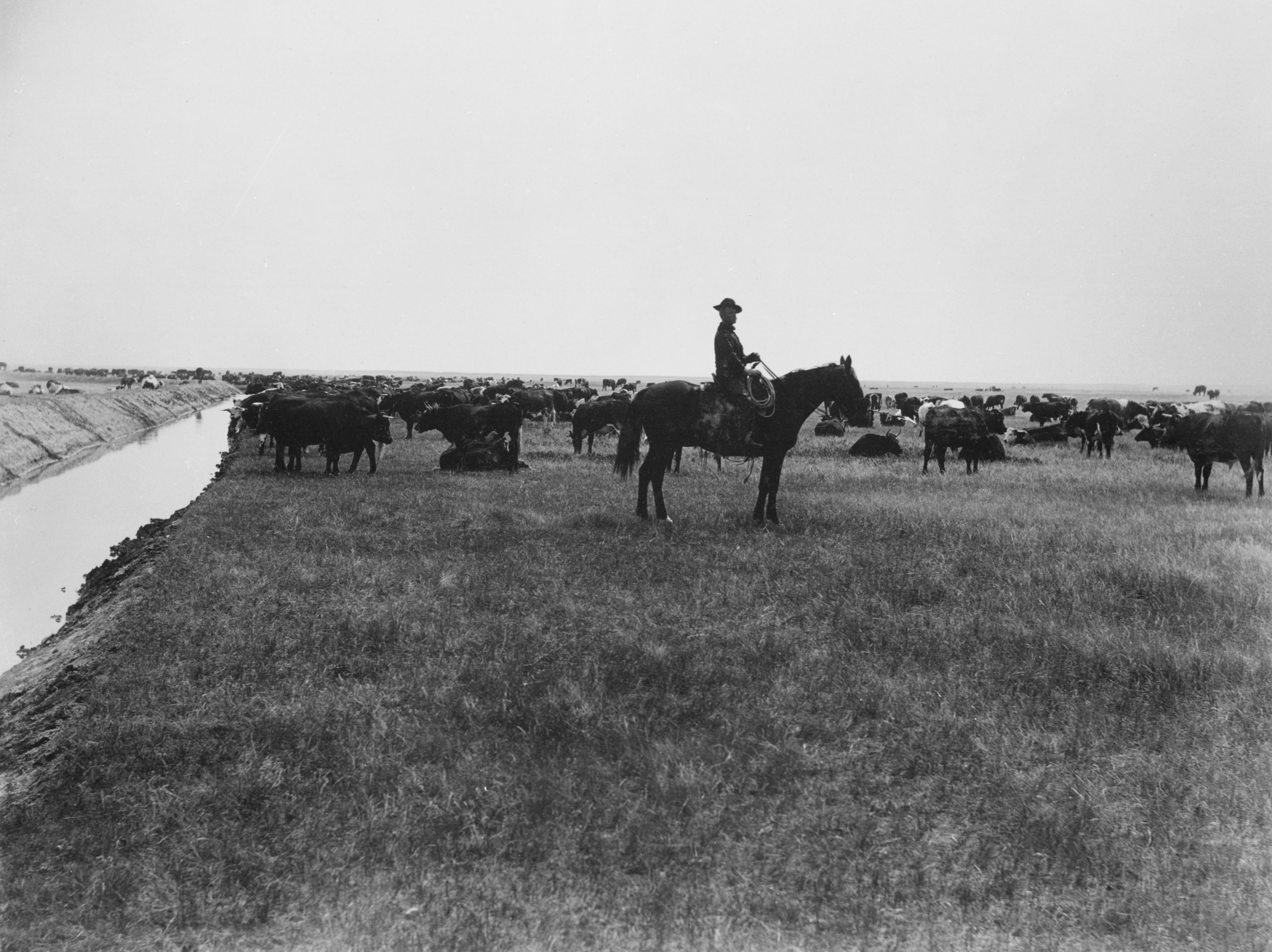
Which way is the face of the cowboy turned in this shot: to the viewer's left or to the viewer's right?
to the viewer's right

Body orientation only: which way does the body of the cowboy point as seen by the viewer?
to the viewer's right

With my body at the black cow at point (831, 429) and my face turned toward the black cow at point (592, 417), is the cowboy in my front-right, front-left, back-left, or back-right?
front-left

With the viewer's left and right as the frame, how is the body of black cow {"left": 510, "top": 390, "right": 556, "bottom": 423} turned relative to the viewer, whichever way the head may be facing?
facing to the left of the viewer

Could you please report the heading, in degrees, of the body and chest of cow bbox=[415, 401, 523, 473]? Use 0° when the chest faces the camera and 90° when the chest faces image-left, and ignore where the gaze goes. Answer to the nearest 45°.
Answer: approximately 90°

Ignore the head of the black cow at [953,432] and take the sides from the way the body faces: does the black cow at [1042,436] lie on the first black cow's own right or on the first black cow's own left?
on the first black cow's own left

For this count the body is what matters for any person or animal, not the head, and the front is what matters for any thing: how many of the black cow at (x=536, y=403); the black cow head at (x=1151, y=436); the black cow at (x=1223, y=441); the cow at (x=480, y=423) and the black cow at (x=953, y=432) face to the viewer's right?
1

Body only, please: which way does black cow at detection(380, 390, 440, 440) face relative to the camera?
to the viewer's left

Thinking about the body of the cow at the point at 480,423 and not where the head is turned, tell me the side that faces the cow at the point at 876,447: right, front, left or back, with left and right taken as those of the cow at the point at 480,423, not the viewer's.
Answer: back

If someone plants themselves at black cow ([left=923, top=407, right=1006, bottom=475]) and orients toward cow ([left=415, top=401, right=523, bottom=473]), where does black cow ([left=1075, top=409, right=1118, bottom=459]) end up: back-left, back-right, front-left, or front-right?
back-right

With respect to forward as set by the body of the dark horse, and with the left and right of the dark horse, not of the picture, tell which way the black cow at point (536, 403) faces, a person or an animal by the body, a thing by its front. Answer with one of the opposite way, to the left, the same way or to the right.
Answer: the opposite way

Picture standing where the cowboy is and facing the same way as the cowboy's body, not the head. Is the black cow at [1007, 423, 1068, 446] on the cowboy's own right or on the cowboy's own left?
on the cowboy's own left
